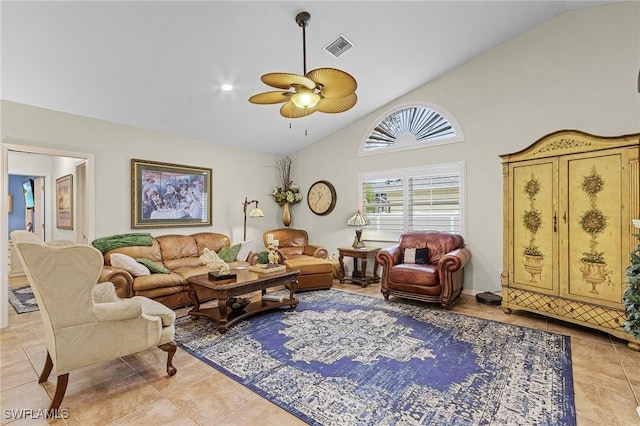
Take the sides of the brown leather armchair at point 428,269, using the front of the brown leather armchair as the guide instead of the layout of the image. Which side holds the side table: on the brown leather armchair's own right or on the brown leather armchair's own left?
on the brown leather armchair's own right

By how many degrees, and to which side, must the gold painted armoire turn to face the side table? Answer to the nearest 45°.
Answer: approximately 45° to its right

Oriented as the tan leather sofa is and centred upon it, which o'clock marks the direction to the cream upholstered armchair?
The cream upholstered armchair is roughly at 2 o'clock from the tan leather sofa.

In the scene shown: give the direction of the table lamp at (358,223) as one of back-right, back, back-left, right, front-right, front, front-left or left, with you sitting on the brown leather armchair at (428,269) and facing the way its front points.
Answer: right

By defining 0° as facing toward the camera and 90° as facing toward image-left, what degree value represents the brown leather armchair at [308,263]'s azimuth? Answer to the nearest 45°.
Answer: approximately 315°

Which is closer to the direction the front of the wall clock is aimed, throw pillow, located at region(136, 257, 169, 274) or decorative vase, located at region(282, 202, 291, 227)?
the throw pillow

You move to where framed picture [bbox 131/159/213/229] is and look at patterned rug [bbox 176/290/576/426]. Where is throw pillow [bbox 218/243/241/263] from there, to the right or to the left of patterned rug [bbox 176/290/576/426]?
left

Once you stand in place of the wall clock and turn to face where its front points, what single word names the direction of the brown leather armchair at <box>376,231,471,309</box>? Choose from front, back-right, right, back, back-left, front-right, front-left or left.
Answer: left

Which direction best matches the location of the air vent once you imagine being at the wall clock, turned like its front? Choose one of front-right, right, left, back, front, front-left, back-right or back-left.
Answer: front-left

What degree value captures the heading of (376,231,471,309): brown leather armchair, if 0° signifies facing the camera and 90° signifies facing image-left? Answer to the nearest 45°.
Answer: approximately 45°

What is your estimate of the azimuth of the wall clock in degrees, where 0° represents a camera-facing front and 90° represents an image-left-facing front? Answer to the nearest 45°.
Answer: approximately 45°
